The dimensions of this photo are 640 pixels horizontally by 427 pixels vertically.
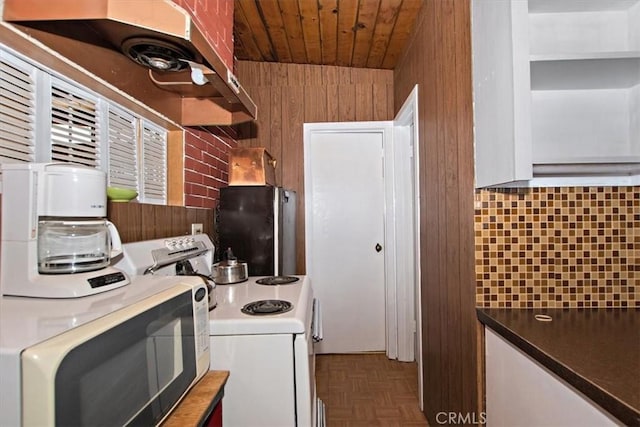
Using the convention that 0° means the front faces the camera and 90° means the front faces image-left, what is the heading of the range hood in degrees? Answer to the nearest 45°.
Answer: approximately 270°

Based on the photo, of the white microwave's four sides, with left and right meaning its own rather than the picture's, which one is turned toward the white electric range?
left

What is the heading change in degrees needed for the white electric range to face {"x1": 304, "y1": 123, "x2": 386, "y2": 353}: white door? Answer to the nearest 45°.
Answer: approximately 45° to its left

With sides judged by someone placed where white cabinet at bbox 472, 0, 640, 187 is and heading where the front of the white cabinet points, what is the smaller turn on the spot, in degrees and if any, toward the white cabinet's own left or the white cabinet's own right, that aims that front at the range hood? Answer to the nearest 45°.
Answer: approximately 45° to the white cabinet's own right

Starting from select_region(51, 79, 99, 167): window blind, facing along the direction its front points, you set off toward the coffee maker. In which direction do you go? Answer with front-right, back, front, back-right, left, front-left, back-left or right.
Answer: front-right

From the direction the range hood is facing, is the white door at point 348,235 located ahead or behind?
ahead

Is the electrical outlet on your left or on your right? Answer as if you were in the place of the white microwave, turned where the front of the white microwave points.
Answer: on your left

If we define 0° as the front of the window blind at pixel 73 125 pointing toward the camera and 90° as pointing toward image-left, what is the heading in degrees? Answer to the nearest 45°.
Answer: approximately 315°

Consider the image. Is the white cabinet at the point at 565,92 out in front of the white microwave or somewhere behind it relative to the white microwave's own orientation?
in front

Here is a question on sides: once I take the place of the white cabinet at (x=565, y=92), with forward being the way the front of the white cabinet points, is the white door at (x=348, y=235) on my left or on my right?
on my right

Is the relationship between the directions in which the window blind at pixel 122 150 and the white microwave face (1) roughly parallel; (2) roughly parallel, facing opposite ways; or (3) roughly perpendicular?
roughly parallel
